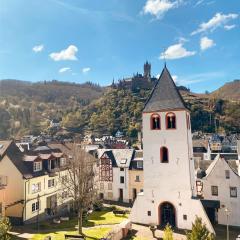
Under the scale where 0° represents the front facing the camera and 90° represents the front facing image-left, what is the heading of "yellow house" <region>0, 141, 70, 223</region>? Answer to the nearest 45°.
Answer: approximately 315°

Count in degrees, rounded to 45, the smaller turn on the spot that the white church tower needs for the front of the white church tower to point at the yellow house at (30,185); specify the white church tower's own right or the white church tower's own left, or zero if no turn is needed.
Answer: approximately 90° to the white church tower's own right

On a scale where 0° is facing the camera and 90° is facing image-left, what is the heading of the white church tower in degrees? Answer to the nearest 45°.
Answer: approximately 0°
